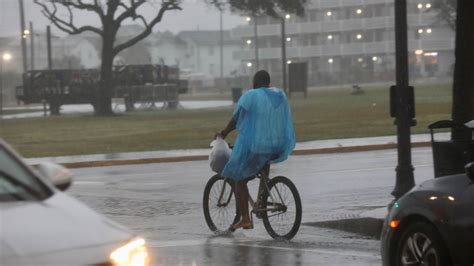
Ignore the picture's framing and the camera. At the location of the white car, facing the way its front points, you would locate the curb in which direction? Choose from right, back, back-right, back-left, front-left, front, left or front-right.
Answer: back-left

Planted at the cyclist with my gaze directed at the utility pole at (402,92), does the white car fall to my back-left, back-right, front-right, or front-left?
back-right

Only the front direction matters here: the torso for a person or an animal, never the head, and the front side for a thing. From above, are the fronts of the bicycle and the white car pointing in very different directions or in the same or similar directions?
very different directions

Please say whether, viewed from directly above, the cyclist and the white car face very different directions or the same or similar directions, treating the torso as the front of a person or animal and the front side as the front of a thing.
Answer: very different directions

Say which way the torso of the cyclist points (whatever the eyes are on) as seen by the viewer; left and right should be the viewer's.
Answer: facing away from the viewer and to the left of the viewer

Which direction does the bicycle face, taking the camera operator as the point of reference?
facing away from the viewer and to the left of the viewer

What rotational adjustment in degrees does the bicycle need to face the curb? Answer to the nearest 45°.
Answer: approximately 45° to its right
